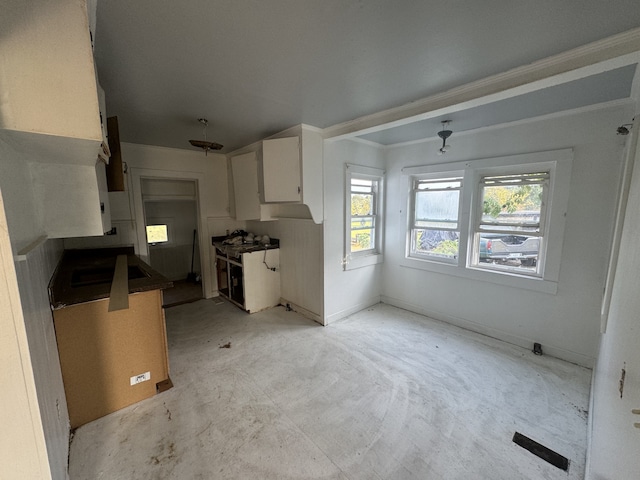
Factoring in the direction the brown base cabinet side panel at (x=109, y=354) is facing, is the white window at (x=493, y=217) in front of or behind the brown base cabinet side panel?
in front

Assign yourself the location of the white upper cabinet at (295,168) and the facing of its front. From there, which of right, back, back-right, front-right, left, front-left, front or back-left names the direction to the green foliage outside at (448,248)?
back-left

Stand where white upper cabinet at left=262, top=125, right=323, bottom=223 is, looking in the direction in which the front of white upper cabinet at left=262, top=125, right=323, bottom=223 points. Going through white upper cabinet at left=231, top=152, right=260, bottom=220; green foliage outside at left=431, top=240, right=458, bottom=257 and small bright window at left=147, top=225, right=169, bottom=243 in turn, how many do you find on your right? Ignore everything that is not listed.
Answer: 2

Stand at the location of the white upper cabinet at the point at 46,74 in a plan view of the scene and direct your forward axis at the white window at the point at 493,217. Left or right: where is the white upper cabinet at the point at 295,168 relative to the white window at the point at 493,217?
left

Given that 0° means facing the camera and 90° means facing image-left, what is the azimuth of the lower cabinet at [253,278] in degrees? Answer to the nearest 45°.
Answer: approximately 45°

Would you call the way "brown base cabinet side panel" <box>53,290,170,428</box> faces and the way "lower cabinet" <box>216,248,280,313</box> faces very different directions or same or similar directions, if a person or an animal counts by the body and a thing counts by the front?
very different directions

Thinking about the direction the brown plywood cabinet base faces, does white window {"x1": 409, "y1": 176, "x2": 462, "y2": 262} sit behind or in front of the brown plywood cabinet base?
in front
